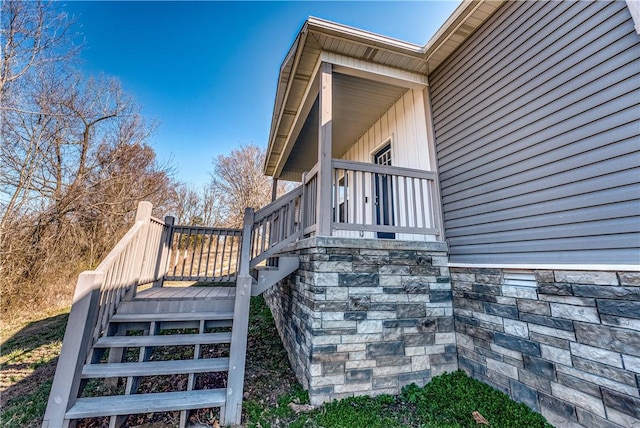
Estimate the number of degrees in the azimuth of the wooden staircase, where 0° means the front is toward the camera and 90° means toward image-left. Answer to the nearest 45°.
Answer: approximately 0°

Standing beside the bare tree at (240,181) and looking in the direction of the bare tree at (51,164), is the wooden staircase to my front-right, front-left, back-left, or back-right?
front-left

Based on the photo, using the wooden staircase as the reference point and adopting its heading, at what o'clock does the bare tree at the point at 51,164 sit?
The bare tree is roughly at 5 o'clock from the wooden staircase.

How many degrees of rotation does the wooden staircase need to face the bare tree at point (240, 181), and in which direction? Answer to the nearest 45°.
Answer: approximately 180°
